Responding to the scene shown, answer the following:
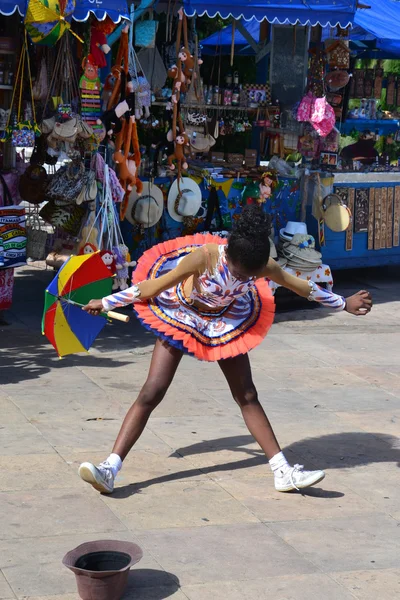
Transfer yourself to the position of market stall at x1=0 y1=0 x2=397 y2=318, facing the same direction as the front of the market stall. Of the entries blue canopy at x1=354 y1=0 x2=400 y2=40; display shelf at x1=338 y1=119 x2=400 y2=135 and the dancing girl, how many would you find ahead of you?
1

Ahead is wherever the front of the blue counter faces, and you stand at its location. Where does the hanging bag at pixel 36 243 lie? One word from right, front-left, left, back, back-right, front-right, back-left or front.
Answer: front-right

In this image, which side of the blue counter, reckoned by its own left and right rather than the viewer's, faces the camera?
front

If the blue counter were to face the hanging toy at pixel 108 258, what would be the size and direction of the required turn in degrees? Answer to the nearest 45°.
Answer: approximately 45° to its right

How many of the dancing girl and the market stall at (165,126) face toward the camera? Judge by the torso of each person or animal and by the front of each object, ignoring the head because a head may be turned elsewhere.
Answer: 2

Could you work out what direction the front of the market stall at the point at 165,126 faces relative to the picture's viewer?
facing the viewer

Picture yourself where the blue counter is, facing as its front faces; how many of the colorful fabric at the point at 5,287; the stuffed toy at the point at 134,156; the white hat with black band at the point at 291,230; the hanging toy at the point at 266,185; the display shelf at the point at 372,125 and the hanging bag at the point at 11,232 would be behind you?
1
